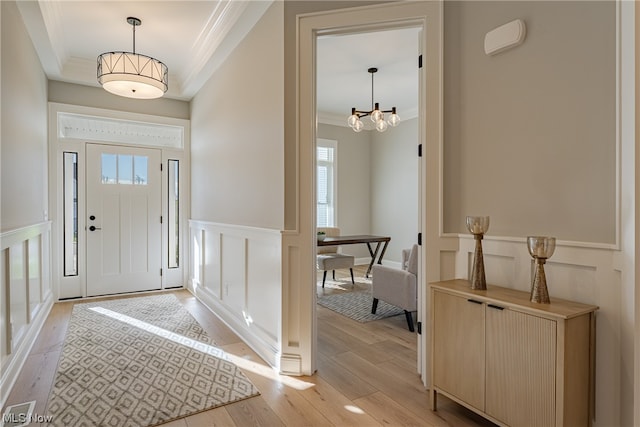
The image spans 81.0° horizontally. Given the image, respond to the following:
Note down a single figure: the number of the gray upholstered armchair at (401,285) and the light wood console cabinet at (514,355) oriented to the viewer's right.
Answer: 0

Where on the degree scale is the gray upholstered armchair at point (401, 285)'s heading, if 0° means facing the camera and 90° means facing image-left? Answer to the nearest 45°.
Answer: approximately 135°

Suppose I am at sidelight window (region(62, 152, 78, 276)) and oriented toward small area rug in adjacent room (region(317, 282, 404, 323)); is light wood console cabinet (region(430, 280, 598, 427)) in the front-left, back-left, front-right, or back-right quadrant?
front-right

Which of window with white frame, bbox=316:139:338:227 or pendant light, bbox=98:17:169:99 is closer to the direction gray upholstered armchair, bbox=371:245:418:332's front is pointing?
the window with white frame

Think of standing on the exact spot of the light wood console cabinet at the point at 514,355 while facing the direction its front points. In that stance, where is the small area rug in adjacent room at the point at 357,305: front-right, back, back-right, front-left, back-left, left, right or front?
right

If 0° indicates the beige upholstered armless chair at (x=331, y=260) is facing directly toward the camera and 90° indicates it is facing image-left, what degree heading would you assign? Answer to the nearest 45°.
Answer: approximately 315°

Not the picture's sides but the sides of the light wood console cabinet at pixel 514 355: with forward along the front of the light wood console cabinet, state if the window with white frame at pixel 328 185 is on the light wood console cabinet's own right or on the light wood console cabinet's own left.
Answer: on the light wood console cabinet's own right

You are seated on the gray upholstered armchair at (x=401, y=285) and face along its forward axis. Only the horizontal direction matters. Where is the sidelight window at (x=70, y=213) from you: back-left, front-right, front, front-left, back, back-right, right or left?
front-left

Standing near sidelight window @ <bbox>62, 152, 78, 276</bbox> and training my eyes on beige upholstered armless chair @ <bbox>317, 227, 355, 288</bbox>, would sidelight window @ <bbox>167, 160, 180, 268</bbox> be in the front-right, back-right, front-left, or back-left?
front-left

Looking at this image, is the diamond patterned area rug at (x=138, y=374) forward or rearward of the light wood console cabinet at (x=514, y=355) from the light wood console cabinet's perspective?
forward

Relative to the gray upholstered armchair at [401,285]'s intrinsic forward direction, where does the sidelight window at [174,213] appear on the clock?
The sidelight window is roughly at 11 o'clock from the gray upholstered armchair.
